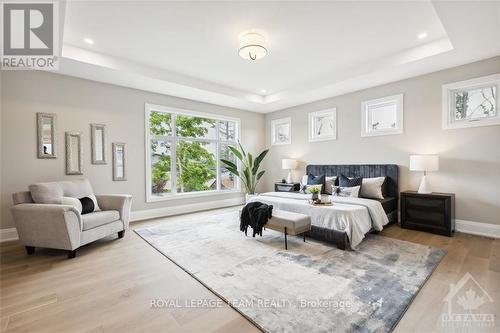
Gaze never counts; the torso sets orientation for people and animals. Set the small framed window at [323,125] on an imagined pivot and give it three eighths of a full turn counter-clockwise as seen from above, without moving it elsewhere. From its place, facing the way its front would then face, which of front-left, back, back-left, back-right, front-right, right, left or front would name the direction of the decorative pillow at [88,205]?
back-right

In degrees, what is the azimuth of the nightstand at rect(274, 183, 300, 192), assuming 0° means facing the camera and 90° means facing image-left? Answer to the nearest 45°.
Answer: approximately 45°

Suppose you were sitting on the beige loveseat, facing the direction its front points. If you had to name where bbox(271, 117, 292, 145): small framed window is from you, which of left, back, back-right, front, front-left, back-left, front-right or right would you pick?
front-left

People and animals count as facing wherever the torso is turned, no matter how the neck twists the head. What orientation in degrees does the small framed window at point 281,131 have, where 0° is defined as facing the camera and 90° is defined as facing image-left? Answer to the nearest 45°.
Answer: approximately 45°

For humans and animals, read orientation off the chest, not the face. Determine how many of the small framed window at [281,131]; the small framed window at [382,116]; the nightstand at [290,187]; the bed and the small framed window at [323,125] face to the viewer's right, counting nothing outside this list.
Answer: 0

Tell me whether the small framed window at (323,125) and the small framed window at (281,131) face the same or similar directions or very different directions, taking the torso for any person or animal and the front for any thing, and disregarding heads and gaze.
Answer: same or similar directions

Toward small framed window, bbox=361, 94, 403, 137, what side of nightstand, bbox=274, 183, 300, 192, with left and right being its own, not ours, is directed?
left

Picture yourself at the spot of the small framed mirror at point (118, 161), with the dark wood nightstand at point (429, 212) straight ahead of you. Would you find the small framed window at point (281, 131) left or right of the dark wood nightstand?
left

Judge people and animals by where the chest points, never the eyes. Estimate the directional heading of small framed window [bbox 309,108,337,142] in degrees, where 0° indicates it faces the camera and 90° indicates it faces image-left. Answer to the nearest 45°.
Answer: approximately 45°

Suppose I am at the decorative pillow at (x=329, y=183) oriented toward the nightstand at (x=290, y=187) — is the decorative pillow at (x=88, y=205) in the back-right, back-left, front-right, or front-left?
front-left

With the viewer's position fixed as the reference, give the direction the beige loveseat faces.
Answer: facing the viewer and to the right of the viewer

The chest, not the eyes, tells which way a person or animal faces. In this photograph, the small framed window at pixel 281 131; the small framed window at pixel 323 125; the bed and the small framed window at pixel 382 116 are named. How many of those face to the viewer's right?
0
